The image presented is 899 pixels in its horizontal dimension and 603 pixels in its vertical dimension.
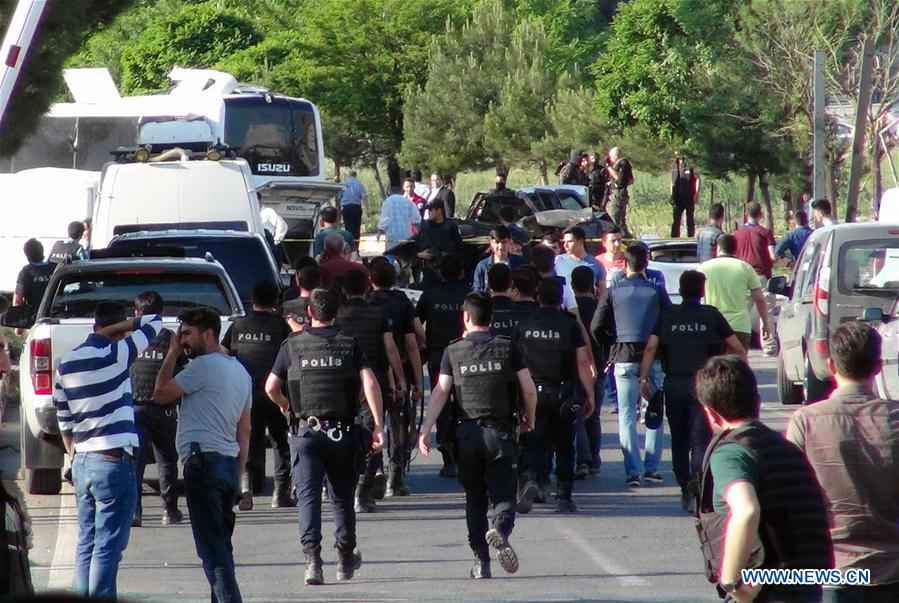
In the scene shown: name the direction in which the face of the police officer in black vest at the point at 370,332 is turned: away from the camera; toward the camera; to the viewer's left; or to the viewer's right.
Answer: away from the camera

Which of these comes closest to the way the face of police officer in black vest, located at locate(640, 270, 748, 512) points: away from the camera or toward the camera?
away from the camera

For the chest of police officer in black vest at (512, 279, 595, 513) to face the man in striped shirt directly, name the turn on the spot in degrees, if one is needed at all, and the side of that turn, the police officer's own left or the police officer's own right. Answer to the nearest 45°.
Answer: approximately 135° to the police officer's own left

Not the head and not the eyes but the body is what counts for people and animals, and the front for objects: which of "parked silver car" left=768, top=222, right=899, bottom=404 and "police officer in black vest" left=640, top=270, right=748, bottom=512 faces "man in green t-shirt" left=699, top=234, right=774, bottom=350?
the police officer in black vest

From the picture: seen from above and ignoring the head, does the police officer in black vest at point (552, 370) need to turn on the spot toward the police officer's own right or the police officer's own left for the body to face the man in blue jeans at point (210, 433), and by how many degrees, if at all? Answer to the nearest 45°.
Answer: approximately 135° to the police officer's own left

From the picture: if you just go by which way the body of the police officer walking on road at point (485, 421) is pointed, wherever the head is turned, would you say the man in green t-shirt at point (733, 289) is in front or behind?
in front

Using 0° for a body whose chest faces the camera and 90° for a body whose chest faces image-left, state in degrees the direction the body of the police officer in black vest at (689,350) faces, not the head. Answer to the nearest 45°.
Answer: approximately 180°

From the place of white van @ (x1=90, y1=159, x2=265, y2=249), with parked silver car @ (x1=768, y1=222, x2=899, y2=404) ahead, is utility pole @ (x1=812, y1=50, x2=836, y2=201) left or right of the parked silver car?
left

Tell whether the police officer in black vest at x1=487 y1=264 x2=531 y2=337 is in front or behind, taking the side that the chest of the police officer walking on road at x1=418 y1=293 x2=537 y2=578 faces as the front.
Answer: in front

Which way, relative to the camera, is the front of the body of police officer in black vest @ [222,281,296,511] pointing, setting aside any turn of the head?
away from the camera

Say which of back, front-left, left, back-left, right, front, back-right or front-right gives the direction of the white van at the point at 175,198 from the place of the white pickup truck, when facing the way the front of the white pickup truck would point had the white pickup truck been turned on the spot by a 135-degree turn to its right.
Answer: back-left

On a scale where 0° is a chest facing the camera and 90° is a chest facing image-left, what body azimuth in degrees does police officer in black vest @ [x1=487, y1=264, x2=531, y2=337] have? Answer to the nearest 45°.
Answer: approximately 180°

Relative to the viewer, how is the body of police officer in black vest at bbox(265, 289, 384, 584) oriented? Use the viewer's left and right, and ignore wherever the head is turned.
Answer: facing away from the viewer

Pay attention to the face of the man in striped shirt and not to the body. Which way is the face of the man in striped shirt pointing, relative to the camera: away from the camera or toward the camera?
away from the camera
